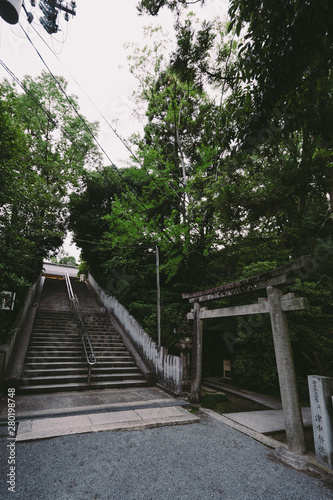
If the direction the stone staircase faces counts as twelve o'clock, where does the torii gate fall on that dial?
The torii gate is roughly at 11 o'clock from the stone staircase.

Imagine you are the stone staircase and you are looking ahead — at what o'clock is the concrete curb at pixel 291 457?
The concrete curb is roughly at 11 o'clock from the stone staircase.

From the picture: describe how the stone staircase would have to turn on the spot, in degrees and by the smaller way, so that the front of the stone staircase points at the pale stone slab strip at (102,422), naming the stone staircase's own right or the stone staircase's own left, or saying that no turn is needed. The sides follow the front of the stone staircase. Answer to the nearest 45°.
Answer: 0° — it already faces it

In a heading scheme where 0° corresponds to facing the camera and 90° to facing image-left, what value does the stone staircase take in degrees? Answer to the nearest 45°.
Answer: approximately 0°
